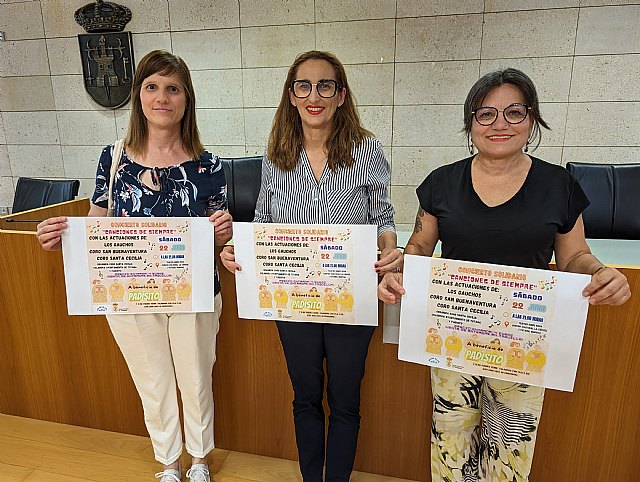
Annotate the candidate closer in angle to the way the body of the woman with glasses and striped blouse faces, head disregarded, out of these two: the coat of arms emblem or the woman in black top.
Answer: the woman in black top

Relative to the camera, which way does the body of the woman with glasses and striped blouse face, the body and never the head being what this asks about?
toward the camera

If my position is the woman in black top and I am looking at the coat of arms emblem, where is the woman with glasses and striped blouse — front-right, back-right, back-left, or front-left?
front-left

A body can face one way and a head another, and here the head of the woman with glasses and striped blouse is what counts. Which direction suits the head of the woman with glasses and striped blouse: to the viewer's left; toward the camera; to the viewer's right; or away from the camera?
toward the camera

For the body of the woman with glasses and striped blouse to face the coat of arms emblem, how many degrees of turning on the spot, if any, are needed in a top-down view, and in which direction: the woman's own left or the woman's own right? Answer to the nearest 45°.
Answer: approximately 135° to the woman's own right

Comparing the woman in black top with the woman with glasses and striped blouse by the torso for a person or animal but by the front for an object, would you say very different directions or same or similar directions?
same or similar directions

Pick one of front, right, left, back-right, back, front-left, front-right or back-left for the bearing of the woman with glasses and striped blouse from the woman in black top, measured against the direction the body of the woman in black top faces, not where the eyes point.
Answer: right

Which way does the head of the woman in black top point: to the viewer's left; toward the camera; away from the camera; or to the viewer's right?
toward the camera

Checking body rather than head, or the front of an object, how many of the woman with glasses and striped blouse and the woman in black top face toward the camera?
2

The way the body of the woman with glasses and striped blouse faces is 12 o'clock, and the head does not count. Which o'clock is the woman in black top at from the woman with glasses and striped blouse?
The woman in black top is roughly at 10 o'clock from the woman with glasses and striped blouse.

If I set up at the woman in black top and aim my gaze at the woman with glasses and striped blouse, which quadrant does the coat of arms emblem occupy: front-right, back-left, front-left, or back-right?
front-right
